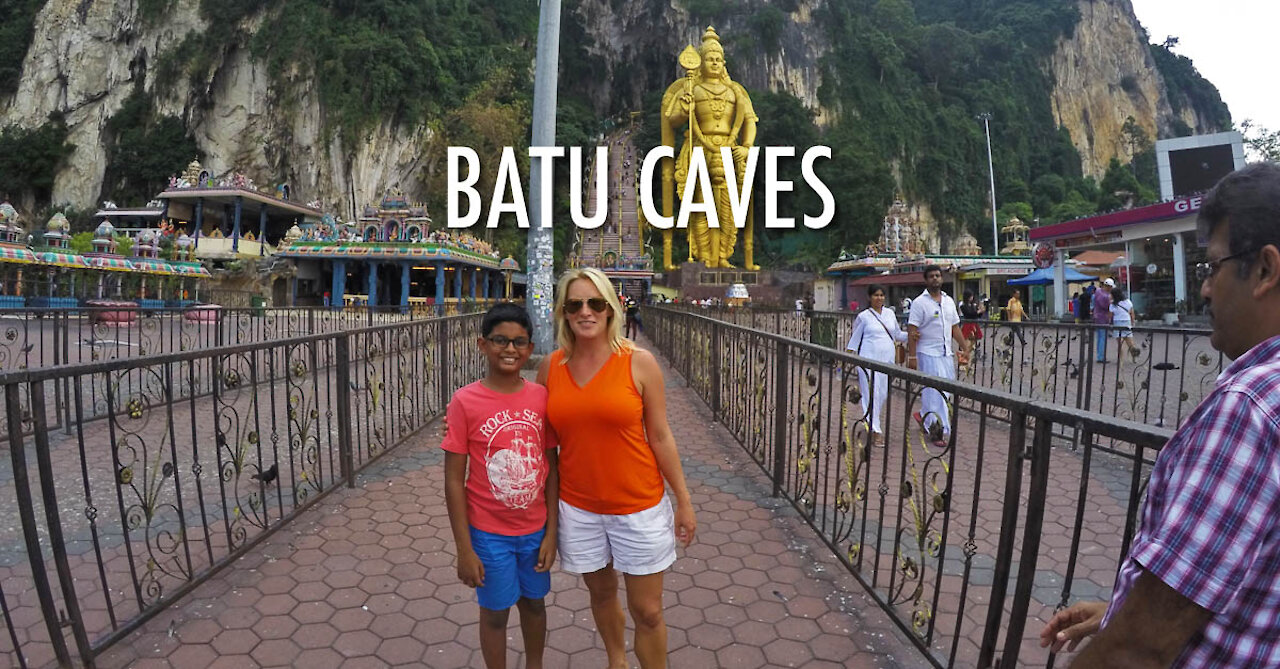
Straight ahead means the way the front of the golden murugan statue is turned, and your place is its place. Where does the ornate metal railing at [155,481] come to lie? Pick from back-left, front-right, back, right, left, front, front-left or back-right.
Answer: front

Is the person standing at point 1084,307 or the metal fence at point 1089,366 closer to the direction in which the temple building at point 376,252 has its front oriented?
the metal fence

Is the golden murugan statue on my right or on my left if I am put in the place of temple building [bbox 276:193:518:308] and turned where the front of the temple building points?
on my left

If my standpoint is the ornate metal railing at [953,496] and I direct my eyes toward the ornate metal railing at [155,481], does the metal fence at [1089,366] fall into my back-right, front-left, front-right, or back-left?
back-right

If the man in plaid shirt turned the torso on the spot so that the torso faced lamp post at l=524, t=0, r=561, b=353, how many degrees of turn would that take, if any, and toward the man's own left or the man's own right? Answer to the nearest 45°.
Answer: approximately 45° to the man's own right

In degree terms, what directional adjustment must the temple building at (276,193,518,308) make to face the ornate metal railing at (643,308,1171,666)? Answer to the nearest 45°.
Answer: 0° — it already faces it

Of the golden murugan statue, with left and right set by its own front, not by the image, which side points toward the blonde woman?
front

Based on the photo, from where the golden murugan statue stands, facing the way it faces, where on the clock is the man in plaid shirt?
The man in plaid shirt is roughly at 12 o'clock from the golden murugan statue.

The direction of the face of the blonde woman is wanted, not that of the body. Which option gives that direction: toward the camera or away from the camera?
toward the camera

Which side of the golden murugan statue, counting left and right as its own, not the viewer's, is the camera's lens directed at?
front

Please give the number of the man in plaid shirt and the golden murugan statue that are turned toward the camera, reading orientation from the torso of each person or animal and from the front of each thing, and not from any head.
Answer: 1

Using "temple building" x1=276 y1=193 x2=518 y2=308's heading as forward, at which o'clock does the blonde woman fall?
The blonde woman is roughly at 12 o'clock from the temple building.

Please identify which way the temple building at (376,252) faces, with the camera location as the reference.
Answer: facing the viewer

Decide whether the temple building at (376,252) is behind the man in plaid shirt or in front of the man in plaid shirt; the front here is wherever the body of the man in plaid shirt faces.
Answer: in front

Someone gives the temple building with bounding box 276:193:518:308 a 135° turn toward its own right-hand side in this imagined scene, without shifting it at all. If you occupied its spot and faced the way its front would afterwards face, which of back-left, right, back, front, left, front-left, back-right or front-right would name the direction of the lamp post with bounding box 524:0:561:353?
back-left

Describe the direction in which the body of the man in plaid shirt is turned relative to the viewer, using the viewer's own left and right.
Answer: facing to the left of the viewer

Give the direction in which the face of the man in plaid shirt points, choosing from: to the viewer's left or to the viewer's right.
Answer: to the viewer's left

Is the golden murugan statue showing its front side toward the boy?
yes
